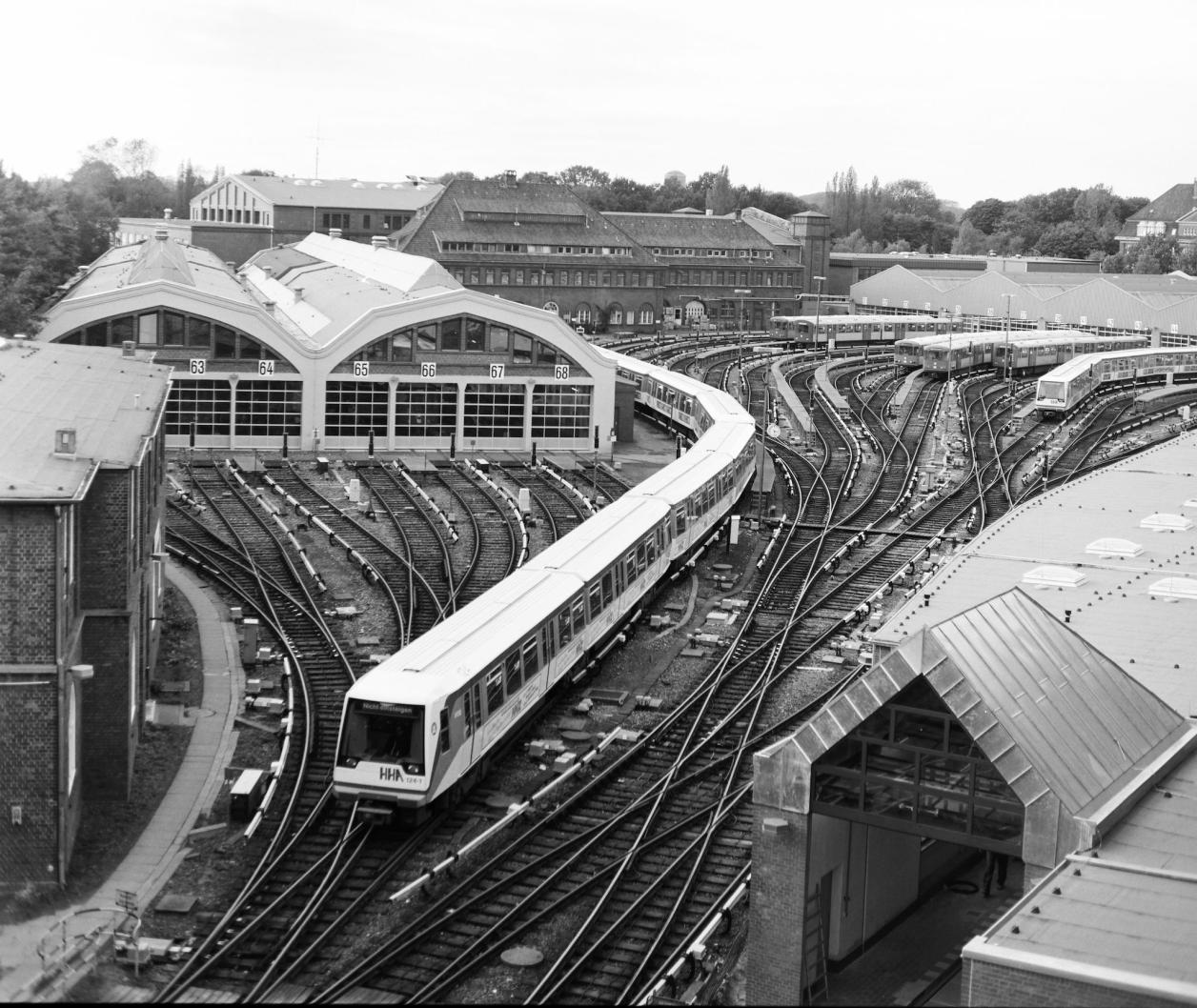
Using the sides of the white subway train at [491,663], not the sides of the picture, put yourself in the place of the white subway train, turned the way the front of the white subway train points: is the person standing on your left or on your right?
on your left

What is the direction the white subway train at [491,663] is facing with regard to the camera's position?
facing the viewer and to the left of the viewer

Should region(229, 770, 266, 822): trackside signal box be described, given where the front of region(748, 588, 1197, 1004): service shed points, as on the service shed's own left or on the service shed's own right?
on the service shed's own right

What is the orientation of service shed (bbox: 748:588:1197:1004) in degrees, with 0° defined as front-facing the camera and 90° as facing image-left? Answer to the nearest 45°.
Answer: approximately 45°

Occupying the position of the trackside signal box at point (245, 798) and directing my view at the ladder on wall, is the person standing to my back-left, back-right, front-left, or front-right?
front-left

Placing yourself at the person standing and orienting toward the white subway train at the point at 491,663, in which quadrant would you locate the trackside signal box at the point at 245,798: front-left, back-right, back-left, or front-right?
front-left

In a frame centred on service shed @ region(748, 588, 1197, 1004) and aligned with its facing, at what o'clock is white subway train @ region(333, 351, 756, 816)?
The white subway train is roughly at 3 o'clock from the service shed.

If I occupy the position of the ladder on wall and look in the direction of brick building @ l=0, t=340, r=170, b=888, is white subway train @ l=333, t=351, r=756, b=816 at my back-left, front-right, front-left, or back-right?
front-right

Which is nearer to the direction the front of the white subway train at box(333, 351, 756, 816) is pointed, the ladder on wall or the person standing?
the ladder on wall

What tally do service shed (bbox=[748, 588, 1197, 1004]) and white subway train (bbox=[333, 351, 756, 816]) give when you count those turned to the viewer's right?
0

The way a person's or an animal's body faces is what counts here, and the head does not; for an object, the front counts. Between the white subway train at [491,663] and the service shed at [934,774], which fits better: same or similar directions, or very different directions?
same or similar directions
